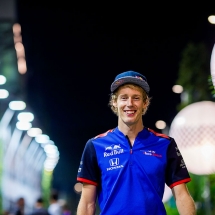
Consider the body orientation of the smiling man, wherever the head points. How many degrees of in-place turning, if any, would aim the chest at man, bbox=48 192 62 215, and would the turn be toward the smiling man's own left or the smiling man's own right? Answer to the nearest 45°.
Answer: approximately 180°

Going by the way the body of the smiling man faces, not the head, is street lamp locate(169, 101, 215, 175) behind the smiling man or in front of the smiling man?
behind

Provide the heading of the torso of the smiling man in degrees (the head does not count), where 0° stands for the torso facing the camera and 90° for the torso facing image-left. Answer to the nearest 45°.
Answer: approximately 0°
